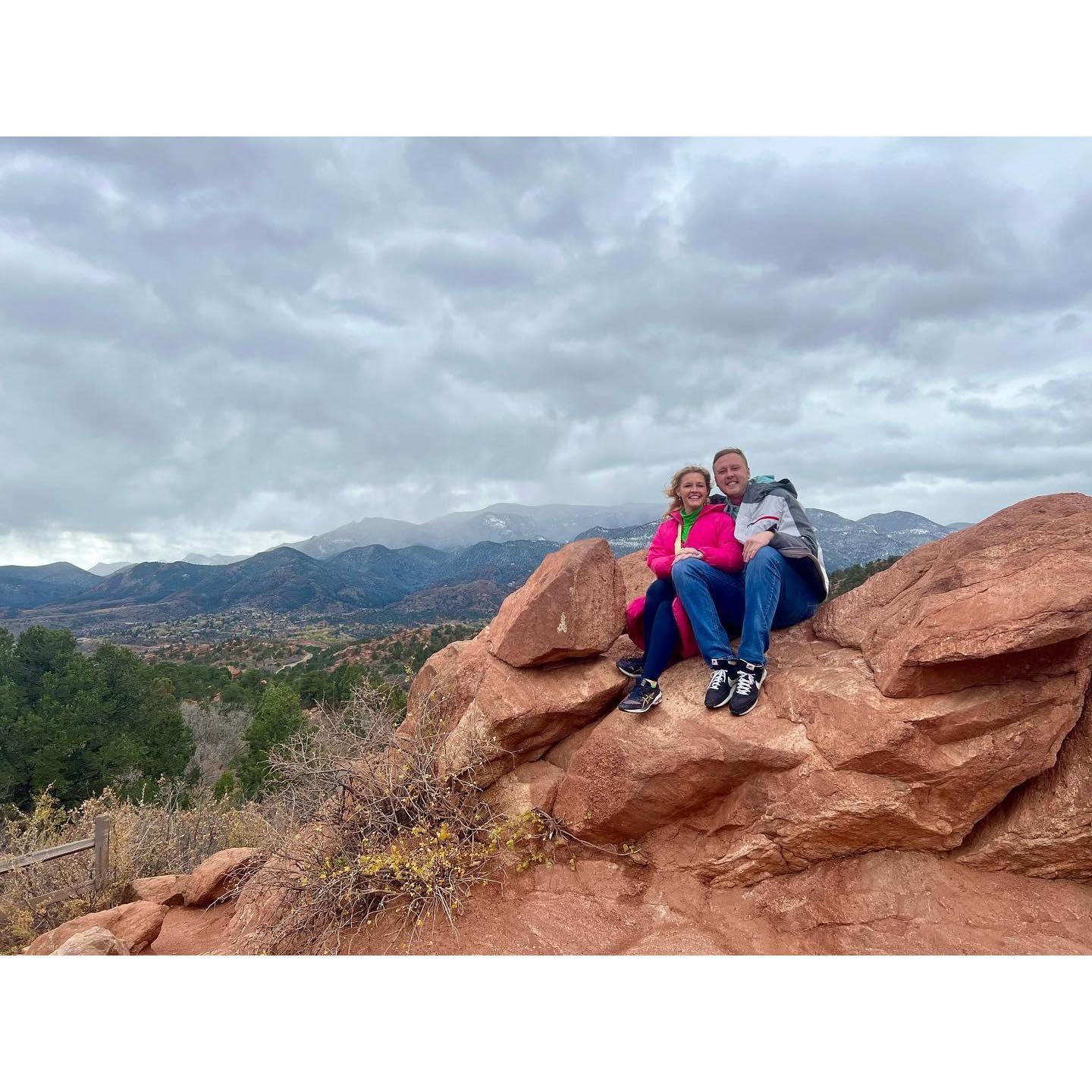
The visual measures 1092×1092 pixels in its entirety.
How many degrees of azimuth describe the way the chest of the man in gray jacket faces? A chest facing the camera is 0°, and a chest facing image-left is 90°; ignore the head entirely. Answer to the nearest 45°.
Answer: approximately 45°

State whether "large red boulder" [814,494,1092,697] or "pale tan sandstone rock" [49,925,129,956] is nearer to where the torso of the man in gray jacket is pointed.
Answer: the pale tan sandstone rock

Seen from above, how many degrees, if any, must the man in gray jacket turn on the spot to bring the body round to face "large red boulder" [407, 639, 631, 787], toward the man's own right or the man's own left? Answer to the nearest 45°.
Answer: approximately 45° to the man's own right

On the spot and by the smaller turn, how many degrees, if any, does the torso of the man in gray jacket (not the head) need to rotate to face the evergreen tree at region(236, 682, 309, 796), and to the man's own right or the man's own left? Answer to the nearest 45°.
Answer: approximately 90° to the man's own right

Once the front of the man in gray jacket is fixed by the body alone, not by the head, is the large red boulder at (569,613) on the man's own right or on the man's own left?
on the man's own right
